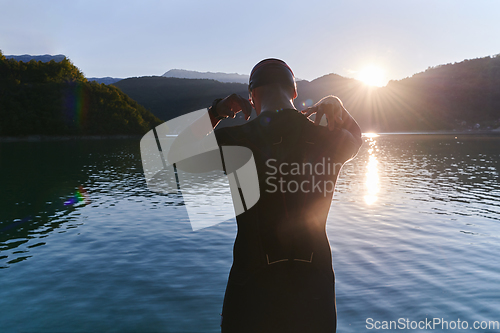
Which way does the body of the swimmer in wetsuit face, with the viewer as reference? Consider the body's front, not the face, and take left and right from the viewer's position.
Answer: facing away from the viewer

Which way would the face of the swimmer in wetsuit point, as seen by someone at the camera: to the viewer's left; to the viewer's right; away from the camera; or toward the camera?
away from the camera
